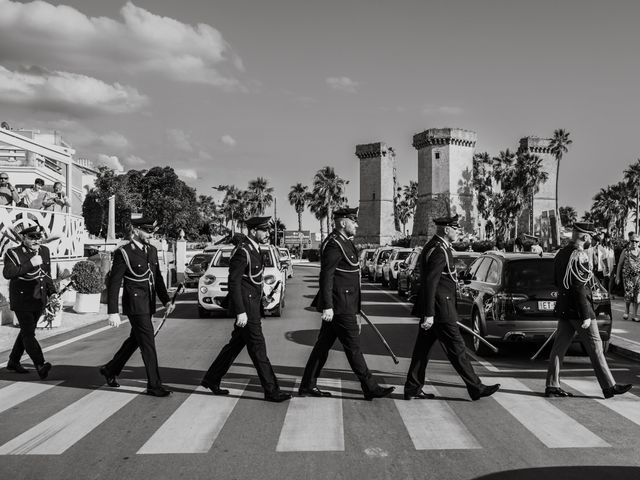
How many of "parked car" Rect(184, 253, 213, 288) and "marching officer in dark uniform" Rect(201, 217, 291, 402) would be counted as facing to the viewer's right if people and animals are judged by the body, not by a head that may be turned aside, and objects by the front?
1

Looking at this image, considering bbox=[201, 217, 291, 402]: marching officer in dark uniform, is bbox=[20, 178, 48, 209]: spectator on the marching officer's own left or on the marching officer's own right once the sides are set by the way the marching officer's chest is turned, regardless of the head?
on the marching officer's own left

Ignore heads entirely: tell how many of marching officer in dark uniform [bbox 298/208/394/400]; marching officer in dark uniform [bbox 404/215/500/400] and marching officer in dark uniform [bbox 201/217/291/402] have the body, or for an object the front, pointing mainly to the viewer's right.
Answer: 3

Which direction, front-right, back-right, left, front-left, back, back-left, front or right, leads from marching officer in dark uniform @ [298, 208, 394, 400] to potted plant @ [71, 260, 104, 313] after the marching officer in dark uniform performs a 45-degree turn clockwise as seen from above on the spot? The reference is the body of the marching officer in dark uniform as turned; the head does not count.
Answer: back

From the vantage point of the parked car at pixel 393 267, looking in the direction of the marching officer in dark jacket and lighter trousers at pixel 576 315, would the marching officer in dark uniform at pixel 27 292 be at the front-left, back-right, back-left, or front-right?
front-right

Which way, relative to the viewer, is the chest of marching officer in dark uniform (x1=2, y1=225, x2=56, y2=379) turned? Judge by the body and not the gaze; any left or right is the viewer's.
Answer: facing the viewer and to the right of the viewer

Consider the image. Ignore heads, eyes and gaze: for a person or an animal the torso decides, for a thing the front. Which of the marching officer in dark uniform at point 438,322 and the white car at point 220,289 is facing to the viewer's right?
the marching officer in dark uniform

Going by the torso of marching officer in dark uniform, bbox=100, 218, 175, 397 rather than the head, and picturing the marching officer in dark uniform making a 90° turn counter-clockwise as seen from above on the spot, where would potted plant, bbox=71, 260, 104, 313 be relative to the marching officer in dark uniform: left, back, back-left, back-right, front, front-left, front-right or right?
front-left

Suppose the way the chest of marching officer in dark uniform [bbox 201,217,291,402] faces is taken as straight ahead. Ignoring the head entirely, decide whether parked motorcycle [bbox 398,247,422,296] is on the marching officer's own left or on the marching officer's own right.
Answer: on the marching officer's own left

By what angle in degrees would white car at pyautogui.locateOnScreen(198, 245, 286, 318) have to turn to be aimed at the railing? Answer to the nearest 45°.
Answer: approximately 135° to its right

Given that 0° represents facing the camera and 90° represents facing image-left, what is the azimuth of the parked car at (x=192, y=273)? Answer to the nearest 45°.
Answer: approximately 45°
